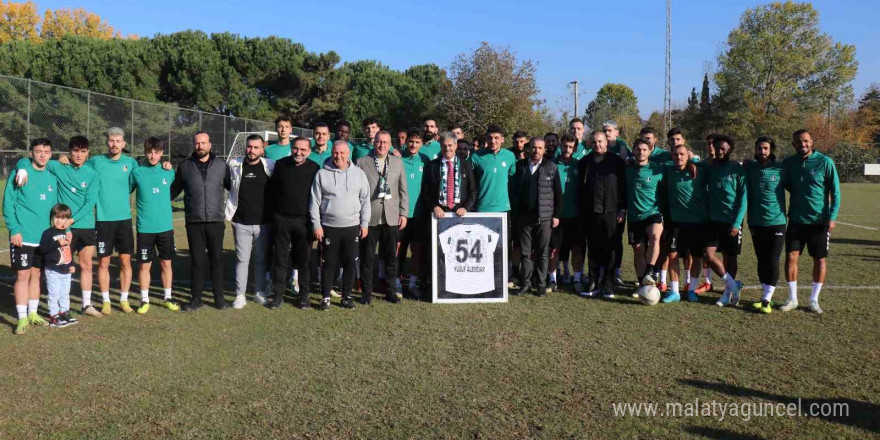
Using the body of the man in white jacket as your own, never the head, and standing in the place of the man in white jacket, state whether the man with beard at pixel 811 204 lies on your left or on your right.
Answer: on your left

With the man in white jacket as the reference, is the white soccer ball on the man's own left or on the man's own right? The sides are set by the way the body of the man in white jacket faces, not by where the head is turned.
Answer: on the man's own left

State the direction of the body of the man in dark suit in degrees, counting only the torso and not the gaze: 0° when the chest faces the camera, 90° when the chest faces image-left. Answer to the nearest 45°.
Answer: approximately 0°

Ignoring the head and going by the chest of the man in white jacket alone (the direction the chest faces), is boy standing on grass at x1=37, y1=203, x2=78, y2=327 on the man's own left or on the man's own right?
on the man's own right

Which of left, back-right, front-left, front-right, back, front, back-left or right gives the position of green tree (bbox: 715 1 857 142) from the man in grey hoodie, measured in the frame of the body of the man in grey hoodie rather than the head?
back-left

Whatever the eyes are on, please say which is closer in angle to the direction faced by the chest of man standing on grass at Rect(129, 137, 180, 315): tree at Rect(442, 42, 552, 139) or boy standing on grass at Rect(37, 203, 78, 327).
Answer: the boy standing on grass

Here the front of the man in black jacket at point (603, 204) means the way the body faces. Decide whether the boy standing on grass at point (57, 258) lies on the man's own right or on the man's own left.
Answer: on the man's own right

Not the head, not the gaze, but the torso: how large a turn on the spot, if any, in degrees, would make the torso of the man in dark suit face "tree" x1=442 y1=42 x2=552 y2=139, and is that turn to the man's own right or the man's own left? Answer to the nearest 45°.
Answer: approximately 180°

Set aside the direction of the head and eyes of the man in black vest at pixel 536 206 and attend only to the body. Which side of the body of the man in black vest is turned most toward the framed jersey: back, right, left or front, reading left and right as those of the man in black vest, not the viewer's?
right
